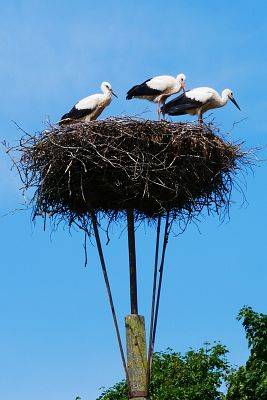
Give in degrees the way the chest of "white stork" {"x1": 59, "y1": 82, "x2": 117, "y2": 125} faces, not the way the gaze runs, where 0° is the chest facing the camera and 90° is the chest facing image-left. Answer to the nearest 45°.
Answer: approximately 270°

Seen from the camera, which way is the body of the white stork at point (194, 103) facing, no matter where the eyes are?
to the viewer's right

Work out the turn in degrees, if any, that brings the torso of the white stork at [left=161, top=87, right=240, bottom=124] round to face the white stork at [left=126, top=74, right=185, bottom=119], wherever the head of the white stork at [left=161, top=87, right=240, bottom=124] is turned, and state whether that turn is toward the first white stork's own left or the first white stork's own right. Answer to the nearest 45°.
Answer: approximately 180°

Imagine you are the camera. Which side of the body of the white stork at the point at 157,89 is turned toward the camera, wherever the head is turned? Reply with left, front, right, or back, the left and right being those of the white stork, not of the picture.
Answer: right

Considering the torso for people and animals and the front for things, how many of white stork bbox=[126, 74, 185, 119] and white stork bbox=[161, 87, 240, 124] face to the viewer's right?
2

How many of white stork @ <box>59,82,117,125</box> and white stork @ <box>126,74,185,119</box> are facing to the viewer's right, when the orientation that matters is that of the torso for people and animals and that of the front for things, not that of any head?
2
